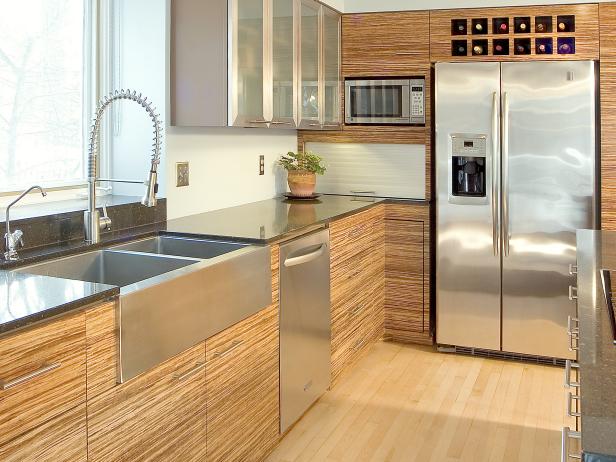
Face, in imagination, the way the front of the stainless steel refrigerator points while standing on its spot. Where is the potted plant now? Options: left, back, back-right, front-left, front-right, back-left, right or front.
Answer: right

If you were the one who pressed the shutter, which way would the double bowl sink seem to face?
facing the viewer and to the right of the viewer

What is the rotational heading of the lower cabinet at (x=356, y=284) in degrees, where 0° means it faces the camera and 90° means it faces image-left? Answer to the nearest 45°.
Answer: approximately 315°

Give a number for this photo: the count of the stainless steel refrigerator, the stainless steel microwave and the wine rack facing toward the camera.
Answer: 3

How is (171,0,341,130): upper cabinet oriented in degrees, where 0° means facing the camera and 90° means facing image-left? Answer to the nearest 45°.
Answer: approximately 315°

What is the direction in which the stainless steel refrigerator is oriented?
toward the camera

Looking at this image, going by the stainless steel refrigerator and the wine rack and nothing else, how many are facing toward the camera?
2

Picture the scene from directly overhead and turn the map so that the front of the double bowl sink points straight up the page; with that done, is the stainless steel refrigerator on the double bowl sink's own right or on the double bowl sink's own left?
on the double bowl sink's own left

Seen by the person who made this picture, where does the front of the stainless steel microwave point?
facing the viewer

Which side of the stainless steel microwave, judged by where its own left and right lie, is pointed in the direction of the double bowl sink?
front

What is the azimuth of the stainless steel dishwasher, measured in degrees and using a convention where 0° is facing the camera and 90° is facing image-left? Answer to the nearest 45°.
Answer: approximately 315°

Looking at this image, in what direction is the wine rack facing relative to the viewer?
toward the camera
